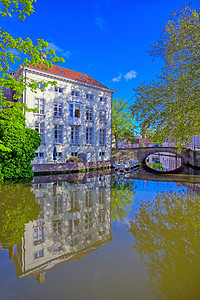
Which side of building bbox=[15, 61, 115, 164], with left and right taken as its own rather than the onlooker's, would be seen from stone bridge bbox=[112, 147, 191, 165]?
left

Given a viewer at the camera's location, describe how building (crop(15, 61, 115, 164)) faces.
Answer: facing the viewer and to the right of the viewer

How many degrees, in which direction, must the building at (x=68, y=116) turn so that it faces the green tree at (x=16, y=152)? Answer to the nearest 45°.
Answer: approximately 45° to its right

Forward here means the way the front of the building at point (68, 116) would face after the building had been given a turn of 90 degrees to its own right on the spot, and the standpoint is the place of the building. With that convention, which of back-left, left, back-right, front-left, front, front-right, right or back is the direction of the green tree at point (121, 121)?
back
